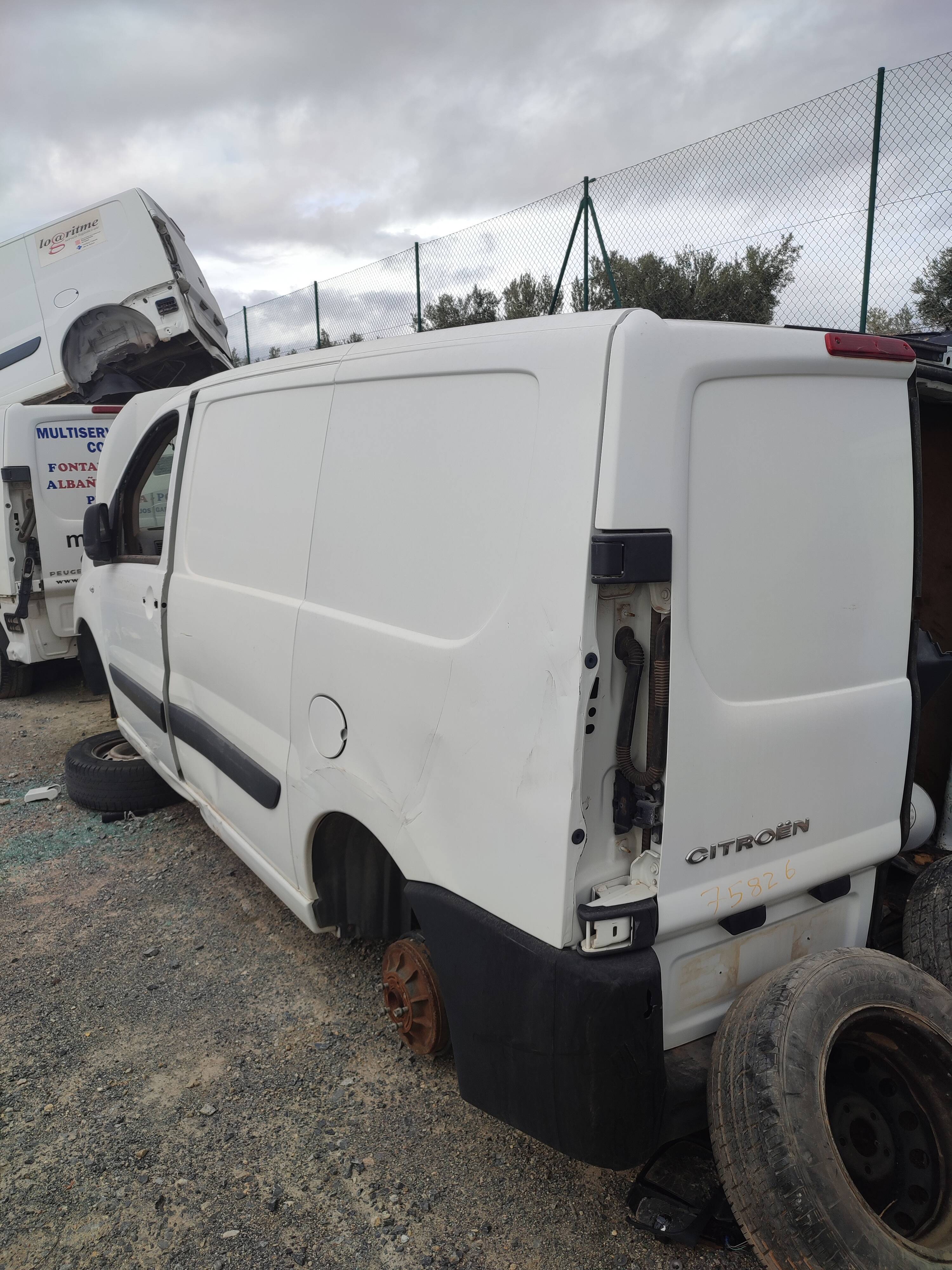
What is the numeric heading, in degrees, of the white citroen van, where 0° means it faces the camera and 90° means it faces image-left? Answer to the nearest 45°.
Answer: approximately 135°

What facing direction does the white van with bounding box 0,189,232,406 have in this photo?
to the viewer's left

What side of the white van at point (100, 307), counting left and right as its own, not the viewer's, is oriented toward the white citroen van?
left

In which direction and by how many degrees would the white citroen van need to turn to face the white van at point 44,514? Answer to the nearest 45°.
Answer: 0° — it already faces it

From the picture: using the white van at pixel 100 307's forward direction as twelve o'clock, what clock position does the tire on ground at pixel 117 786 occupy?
The tire on ground is roughly at 9 o'clock from the white van.

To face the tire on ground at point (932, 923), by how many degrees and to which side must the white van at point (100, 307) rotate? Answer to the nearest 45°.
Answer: approximately 90° to its left
